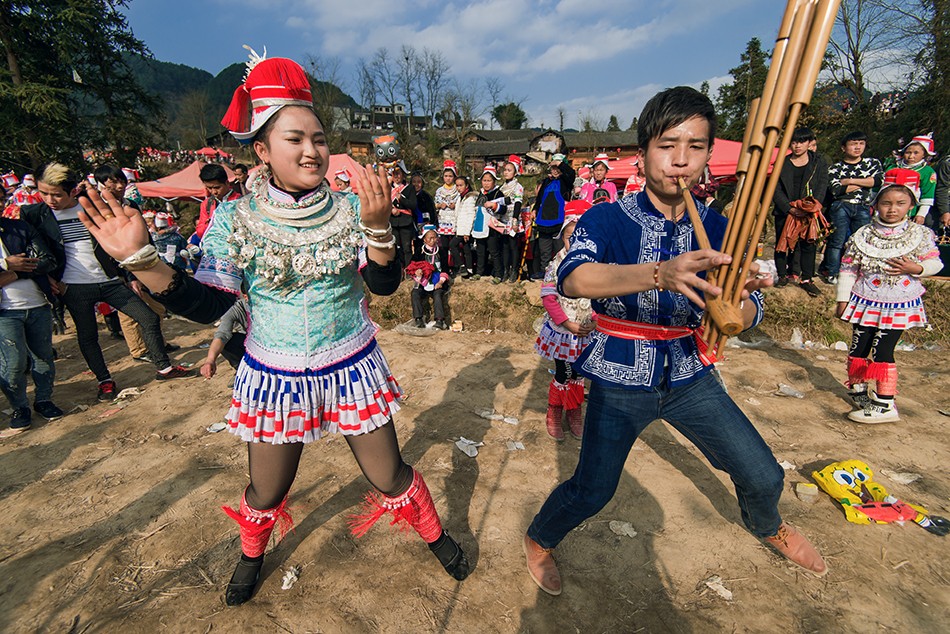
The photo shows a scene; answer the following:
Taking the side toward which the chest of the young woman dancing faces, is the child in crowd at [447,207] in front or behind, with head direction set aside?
behind

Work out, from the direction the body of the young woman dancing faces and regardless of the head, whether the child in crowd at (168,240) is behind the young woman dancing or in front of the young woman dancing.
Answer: behind

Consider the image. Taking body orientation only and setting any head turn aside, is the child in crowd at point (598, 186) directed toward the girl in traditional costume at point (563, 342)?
yes

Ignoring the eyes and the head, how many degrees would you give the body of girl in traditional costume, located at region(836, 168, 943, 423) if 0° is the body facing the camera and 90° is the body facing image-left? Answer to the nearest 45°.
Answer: approximately 0°

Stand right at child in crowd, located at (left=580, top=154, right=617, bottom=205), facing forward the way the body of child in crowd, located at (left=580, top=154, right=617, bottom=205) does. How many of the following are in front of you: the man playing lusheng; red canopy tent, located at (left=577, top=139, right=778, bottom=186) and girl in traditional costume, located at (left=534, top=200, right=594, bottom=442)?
2

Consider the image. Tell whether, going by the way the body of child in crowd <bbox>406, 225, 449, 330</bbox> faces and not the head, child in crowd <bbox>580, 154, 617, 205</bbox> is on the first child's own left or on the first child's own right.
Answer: on the first child's own left
